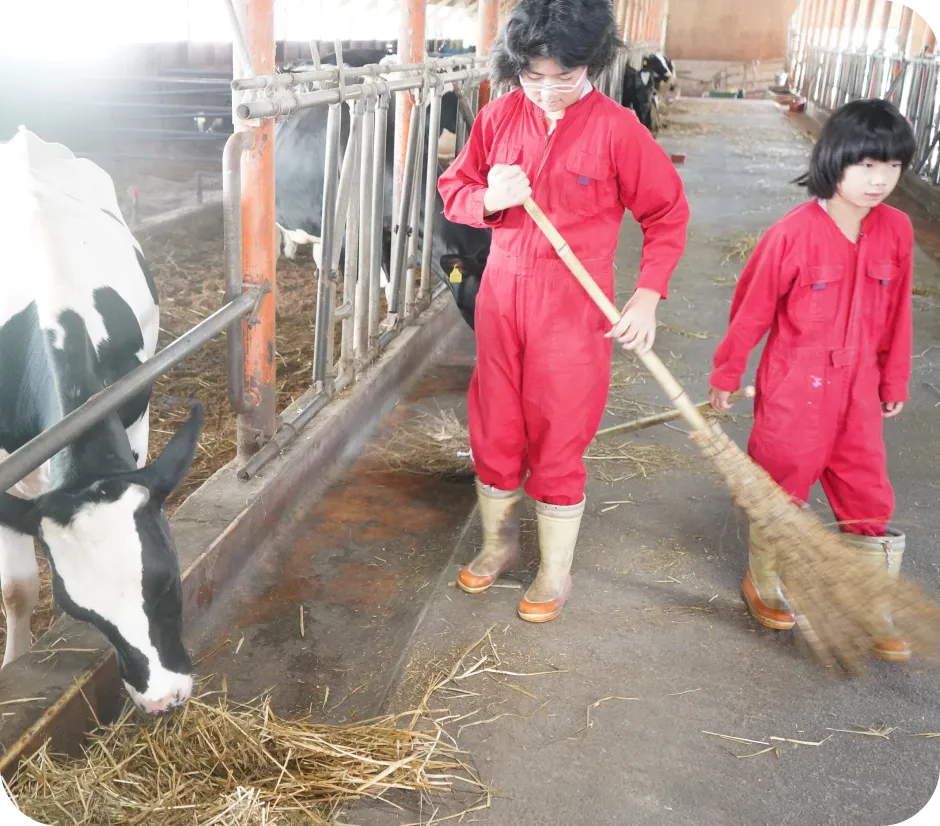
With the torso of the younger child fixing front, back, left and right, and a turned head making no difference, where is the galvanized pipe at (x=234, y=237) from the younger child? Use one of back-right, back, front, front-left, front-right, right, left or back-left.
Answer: back-right

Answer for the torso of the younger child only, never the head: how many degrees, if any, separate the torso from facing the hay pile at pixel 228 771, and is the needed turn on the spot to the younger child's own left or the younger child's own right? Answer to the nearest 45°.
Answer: approximately 90° to the younger child's own right

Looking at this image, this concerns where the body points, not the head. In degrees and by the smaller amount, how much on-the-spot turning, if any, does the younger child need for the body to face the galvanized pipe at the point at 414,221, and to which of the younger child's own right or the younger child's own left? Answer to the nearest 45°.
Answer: approximately 180°

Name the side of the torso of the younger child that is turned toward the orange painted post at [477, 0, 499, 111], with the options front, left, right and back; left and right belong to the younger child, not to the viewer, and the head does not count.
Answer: back

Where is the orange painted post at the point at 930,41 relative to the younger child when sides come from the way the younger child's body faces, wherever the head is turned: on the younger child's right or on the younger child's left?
on the younger child's left

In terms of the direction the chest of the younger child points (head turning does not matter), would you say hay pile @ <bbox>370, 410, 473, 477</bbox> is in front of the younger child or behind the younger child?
behind

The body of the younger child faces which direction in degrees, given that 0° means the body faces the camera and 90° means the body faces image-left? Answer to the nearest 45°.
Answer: approximately 315°

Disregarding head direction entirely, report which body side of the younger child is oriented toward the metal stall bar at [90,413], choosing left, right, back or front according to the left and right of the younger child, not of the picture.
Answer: right

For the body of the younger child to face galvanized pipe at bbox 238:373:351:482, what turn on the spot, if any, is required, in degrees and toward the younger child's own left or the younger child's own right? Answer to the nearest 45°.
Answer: approximately 135° to the younger child's own right

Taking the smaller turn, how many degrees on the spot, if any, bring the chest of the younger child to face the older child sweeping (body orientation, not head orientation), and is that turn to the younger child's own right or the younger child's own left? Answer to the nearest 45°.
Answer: approximately 135° to the younger child's own right
